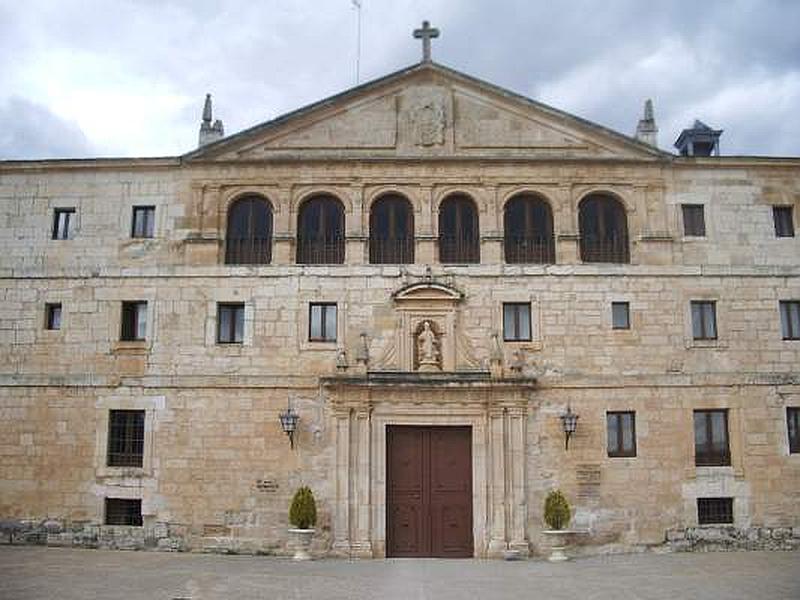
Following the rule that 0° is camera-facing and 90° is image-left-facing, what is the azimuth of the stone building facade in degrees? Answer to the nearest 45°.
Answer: approximately 0°
